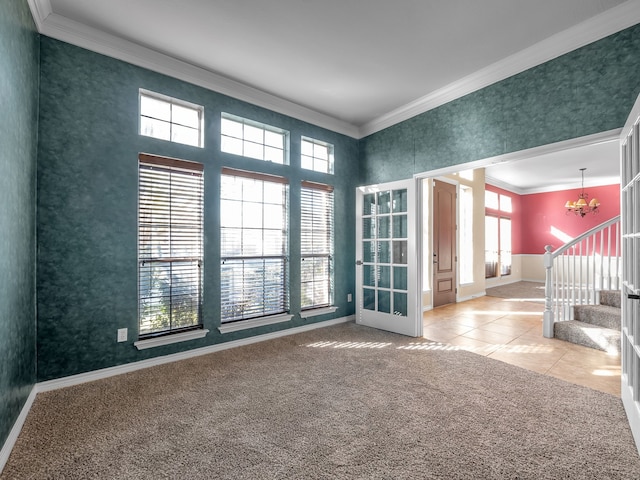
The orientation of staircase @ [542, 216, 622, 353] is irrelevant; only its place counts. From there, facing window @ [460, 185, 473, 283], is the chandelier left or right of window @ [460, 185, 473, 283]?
right

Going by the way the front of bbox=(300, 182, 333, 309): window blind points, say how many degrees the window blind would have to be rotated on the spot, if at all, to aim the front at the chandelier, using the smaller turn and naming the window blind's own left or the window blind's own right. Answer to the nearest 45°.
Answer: approximately 90° to the window blind's own left

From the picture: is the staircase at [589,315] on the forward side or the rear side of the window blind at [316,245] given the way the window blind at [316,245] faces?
on the forward side

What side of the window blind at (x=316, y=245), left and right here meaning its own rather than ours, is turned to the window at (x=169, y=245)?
right

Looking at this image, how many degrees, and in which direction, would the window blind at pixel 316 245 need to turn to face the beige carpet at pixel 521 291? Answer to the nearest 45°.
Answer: approximately 90° to its left

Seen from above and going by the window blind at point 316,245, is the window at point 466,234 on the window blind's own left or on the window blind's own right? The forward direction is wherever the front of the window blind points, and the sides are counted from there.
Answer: on the window blind's own left

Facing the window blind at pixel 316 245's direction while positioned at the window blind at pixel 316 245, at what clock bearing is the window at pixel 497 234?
The window is roughly at 9 o'clock from the window blind.

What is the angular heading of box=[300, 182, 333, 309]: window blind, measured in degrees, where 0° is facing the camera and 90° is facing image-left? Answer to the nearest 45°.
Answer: approximately 315°

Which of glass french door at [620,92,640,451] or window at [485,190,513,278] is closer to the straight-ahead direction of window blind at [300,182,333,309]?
the glass french door
